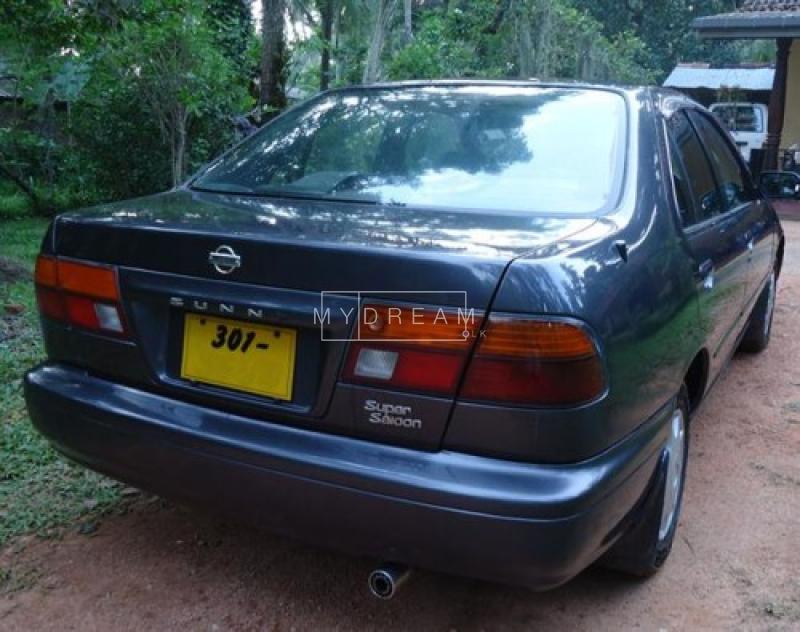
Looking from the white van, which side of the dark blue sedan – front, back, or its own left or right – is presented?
front

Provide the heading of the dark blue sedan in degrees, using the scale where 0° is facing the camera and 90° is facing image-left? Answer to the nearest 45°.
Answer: approximately 225°
